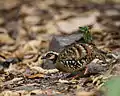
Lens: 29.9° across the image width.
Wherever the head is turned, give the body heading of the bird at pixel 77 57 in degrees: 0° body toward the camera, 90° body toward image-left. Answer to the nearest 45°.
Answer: approximately 90°

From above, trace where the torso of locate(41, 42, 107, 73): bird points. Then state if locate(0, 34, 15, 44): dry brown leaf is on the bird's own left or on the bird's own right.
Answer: on the bird's own right
